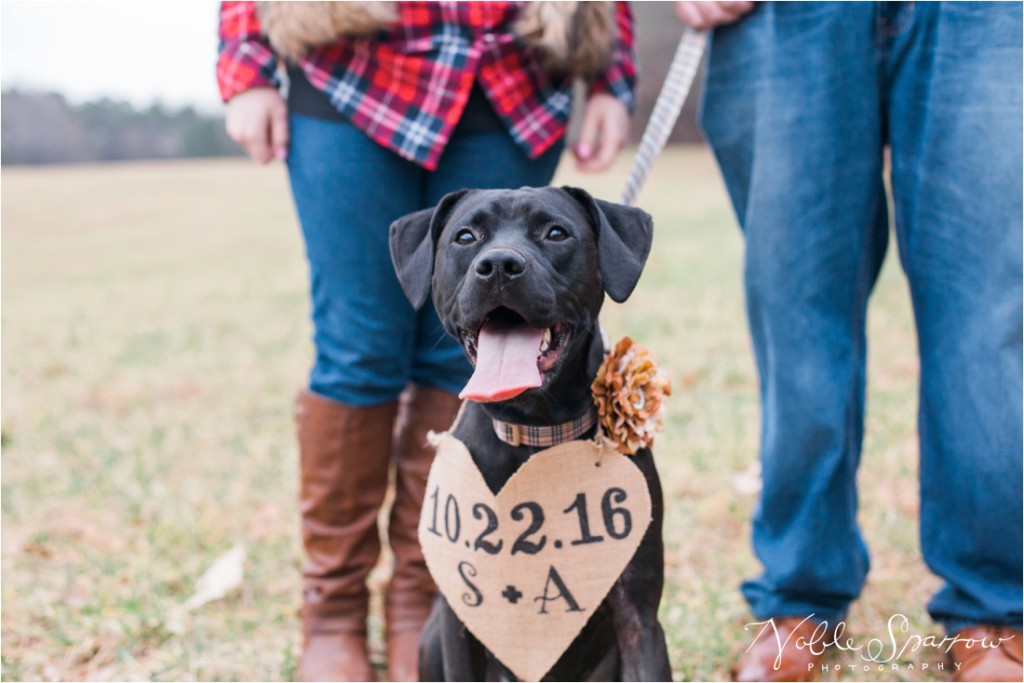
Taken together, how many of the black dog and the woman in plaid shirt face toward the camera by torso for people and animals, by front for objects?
2

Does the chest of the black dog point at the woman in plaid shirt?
no

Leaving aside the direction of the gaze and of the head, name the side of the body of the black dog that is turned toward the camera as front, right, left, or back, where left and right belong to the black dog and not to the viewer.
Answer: front

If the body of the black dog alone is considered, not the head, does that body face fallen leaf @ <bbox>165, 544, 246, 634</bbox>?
no

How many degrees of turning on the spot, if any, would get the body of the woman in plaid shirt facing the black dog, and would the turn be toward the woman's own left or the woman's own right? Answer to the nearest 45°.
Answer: approximately 45° to the woman's own left

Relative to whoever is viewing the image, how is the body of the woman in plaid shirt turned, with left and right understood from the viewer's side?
facing the viewer

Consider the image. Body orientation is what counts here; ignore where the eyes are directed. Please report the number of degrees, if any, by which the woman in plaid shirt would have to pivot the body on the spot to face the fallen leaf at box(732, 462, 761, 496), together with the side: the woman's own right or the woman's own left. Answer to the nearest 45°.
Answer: approximately 135° to the woman's own left

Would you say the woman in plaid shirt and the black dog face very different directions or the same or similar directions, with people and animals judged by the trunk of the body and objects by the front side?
same or similar directions
